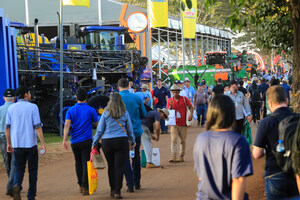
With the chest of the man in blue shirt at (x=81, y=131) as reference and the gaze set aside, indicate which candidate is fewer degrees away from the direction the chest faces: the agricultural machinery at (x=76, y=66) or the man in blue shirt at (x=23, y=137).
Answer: the agricultural machinery

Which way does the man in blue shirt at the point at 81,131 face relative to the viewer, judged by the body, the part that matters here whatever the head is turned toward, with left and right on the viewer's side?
facing away from the viewer

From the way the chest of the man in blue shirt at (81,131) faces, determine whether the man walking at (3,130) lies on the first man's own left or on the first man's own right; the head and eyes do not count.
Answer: on the first man's own left

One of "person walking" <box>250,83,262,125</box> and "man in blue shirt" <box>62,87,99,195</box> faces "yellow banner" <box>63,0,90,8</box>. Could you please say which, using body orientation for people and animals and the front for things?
the man in blue shirt

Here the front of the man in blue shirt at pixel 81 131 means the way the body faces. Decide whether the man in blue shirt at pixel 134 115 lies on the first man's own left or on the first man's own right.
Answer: on the first man's own right

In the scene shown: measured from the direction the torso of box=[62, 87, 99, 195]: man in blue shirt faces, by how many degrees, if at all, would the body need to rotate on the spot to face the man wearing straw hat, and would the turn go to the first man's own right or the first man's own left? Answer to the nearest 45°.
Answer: approximately 45° to the first man's own right

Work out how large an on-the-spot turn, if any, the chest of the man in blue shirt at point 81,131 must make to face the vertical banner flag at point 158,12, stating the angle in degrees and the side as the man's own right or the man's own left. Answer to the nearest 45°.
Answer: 0° — they already face it
